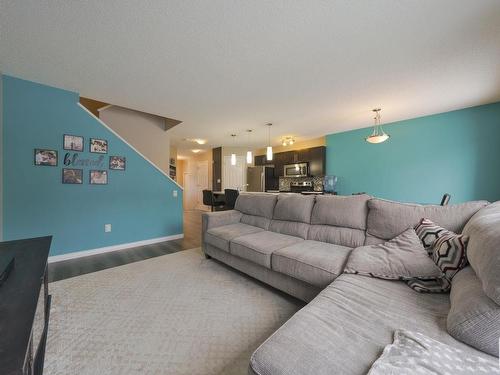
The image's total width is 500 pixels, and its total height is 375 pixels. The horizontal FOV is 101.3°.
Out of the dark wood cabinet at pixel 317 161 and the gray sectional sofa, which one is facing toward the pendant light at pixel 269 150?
the dark wood cabinet

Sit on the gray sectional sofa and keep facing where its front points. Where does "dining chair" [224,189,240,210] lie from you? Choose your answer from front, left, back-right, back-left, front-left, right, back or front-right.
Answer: right

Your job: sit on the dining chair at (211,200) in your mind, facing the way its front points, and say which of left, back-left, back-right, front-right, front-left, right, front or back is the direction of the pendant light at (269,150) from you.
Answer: right

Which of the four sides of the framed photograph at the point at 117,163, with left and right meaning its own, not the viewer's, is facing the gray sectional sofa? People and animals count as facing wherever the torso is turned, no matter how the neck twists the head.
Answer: front

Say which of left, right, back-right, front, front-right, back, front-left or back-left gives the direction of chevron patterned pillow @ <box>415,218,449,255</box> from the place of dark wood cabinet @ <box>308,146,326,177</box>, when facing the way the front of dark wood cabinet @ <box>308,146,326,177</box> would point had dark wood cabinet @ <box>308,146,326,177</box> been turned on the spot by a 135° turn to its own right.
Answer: back

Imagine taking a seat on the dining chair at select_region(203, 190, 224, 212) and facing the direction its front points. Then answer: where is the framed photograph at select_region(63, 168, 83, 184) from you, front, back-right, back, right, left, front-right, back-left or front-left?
back

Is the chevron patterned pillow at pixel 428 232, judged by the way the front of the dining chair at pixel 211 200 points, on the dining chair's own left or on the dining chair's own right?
on the dining chair's own right

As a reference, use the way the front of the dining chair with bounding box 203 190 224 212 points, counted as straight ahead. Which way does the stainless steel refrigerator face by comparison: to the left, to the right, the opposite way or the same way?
the opposite way

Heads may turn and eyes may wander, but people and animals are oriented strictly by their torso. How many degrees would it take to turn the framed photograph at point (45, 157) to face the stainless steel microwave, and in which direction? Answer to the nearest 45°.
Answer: approximately 90° to its left

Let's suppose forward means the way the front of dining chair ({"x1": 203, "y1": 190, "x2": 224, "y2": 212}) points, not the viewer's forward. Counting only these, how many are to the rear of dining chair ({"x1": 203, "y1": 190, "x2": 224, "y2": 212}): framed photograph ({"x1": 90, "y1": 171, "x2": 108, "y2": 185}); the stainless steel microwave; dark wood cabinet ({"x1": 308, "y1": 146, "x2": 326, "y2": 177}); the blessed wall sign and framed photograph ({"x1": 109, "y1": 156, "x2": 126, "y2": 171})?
3

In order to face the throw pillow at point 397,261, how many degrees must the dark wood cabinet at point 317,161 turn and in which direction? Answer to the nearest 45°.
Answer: approximately 45° to its left

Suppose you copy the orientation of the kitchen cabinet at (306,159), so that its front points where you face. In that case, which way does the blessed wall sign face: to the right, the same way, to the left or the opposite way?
to the left

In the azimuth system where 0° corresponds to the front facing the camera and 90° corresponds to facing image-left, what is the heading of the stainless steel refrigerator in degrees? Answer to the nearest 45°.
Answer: approximately 45°
